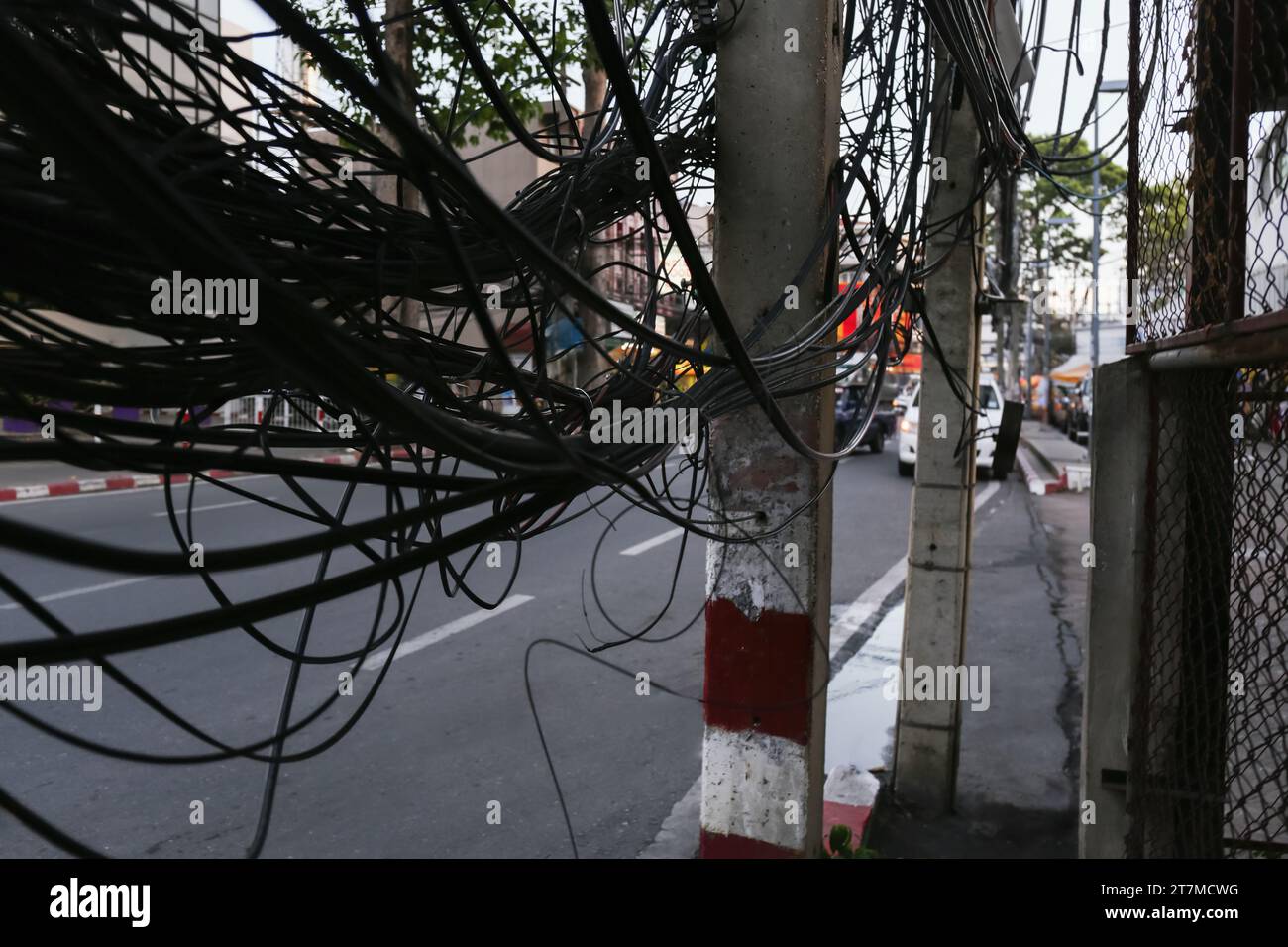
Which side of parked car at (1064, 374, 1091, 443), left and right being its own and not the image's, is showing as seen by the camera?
front

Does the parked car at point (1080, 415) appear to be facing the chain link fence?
yes

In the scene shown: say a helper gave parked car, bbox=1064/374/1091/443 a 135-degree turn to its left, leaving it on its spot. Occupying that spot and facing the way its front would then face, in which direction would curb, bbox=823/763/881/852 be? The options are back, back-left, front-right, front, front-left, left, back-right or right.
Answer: back-right

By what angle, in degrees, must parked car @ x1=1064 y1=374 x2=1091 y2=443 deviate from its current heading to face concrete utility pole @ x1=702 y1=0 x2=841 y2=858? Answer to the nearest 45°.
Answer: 0° — it already faces it

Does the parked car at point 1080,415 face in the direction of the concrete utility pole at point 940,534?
yes
